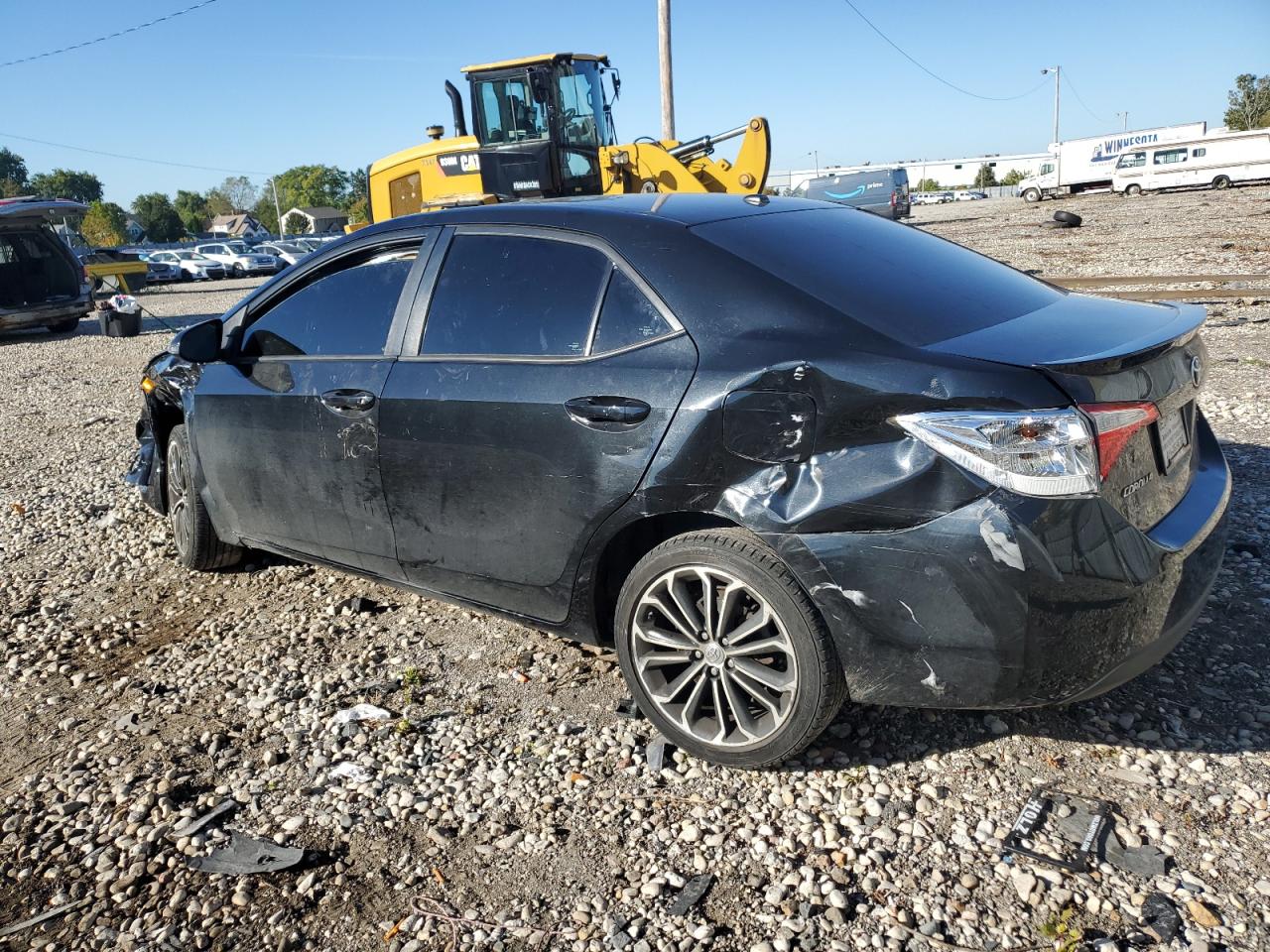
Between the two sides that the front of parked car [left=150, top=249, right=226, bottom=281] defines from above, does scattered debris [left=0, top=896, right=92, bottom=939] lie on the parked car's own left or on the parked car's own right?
on the parked car's own right

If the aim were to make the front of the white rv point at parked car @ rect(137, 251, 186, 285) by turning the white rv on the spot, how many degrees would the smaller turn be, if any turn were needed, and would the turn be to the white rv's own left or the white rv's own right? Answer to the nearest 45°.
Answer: approximately 45° to the white rv's own left

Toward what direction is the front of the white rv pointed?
to the viewer's left

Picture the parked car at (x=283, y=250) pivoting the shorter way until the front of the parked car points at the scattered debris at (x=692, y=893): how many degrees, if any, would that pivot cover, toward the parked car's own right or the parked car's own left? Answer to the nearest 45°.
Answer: approximately 45° to the parked car's own right

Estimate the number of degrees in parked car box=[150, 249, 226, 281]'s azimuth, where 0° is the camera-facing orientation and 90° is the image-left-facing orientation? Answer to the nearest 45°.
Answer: approximately 315°

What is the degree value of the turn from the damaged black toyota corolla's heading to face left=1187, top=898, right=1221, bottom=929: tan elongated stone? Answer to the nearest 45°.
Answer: approximately 180°

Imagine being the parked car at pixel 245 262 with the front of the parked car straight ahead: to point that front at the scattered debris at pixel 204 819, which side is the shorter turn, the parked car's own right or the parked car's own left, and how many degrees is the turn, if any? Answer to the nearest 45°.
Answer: approximately 45° to the parked car's own right

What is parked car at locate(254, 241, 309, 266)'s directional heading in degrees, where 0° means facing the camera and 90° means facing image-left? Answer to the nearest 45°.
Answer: approximately 315°
